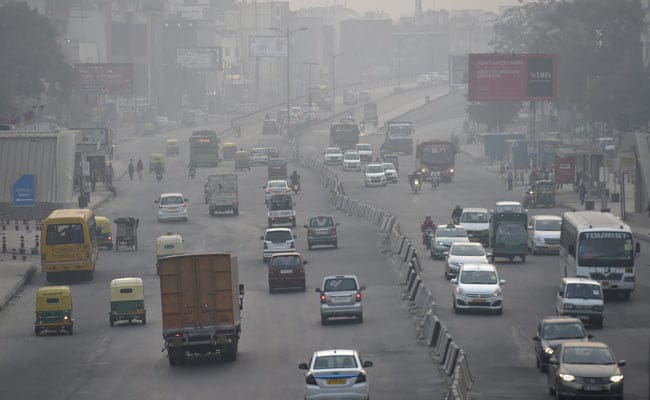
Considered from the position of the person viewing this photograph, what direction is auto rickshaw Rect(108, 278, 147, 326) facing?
facing away from the viewer

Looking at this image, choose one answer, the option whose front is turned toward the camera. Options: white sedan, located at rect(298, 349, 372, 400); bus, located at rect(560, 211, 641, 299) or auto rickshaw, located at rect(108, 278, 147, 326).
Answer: the bus

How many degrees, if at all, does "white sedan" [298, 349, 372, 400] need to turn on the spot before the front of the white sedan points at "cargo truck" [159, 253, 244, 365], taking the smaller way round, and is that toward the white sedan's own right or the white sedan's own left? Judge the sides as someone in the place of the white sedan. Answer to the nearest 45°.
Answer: approximately 45° to the white sedan's own left

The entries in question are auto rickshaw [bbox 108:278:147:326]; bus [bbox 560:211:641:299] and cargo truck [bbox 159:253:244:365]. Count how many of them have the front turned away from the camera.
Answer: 2

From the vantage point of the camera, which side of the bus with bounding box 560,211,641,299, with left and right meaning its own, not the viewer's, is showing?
front

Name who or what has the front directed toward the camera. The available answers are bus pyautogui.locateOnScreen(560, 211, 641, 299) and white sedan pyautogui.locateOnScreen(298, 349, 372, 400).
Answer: the bus

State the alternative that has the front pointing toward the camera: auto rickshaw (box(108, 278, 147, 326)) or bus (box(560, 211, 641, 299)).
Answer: the bus

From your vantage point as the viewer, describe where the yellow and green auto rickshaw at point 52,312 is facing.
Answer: facing away from the viewer

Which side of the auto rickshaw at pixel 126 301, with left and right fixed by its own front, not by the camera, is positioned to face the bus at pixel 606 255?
right

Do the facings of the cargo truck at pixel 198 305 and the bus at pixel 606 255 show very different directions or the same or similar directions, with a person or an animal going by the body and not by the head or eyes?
very different directions

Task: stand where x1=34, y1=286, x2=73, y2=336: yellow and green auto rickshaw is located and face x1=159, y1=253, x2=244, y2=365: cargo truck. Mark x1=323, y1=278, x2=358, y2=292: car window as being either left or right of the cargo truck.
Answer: left

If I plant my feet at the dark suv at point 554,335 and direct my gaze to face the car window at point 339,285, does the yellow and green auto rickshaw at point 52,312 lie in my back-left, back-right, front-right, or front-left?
front-left

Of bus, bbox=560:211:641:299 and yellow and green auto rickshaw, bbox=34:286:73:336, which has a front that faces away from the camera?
the yellow and green auto rickshaw

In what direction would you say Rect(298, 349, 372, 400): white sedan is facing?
away from the camera

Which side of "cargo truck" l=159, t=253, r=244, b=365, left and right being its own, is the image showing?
back

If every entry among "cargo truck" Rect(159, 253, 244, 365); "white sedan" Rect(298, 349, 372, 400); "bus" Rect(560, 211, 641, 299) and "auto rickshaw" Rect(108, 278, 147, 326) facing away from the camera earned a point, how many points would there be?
3

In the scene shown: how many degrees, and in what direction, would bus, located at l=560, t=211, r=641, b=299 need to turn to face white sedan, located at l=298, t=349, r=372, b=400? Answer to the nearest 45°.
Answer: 0° — it already faces it
